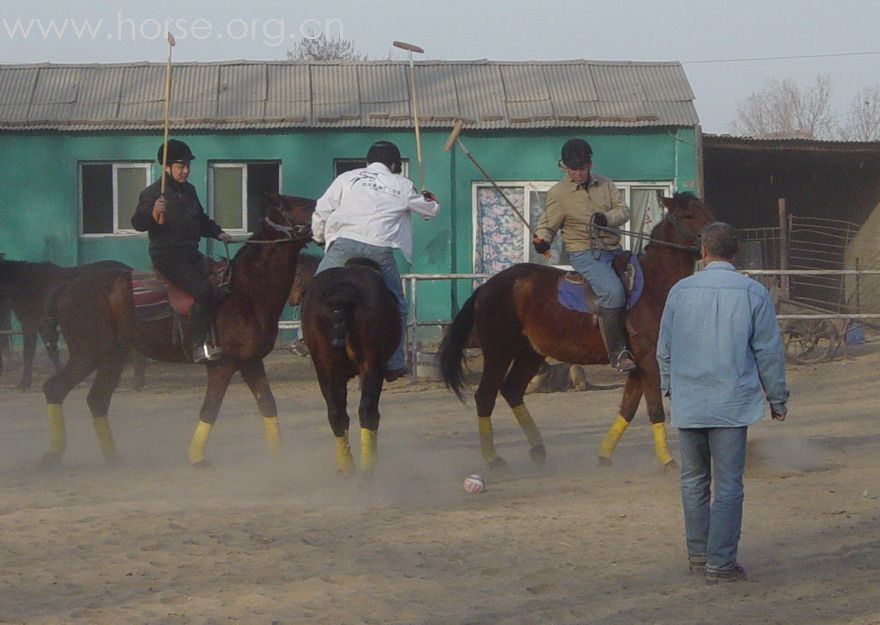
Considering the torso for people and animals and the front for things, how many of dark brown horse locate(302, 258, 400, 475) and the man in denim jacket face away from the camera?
2

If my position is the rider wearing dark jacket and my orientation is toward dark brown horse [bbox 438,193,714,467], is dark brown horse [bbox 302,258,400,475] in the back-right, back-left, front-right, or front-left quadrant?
front-right

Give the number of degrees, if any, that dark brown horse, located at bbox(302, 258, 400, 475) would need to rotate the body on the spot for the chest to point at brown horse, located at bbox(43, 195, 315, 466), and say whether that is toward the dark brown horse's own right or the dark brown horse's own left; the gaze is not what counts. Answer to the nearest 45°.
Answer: approximately 45° to the dark brown horse's own left

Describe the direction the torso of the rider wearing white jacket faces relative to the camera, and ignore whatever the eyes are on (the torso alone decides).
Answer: away from the camera

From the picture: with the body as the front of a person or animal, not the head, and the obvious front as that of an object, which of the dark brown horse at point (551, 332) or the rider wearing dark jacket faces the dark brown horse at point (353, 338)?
the rider wearing dark jacket

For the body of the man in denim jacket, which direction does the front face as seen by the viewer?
away from the camera

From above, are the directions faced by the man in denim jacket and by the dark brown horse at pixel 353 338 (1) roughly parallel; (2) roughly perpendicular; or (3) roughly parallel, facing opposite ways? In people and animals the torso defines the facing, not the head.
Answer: roughly parallel

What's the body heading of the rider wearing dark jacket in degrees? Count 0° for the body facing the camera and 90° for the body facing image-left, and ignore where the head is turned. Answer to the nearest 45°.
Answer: approximately 315°

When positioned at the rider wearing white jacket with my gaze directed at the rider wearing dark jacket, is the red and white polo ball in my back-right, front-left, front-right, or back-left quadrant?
back-left

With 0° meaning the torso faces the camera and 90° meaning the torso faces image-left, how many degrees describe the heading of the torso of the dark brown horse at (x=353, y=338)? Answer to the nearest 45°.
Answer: approximately 180°

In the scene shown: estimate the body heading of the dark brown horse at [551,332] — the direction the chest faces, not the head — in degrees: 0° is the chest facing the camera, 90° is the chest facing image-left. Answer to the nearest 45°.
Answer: approximately 270°

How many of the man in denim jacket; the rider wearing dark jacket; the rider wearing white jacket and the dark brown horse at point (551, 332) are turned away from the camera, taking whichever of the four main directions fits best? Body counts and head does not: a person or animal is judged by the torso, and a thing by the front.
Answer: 2

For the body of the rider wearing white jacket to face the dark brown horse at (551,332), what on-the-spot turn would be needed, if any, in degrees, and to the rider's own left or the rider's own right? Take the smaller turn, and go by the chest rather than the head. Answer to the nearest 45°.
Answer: approximately 45° to the rider's own right

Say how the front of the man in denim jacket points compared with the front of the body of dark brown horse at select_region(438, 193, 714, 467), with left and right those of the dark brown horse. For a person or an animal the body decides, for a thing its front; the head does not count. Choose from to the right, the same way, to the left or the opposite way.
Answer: to the left

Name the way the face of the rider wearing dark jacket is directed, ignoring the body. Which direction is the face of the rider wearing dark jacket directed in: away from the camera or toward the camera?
toward the camera

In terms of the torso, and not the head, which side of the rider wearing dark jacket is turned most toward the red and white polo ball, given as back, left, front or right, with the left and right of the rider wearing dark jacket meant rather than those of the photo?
front

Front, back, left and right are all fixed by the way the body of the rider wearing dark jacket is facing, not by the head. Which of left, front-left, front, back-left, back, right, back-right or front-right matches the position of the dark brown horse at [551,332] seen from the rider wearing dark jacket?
front-left
